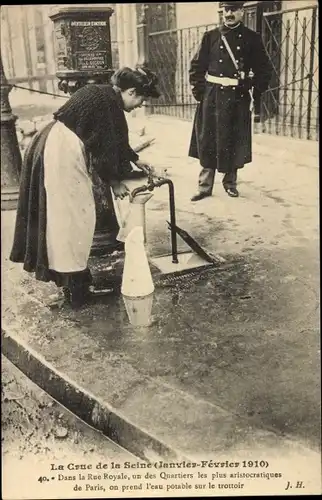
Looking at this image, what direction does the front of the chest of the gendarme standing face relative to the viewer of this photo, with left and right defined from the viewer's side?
facing the viewer

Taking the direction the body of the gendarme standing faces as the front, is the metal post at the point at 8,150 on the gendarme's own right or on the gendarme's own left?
on the gendarme's own right

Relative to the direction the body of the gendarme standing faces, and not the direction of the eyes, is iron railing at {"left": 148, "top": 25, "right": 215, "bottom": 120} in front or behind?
behind
